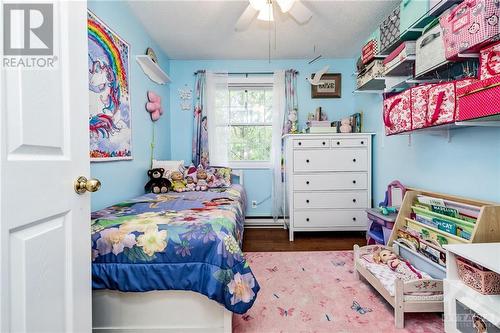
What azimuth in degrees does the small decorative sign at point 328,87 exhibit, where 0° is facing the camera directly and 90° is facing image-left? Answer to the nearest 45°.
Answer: approximately 0°

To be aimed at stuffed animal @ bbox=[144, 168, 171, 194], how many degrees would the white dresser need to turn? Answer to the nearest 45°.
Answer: approximately 45° to its right

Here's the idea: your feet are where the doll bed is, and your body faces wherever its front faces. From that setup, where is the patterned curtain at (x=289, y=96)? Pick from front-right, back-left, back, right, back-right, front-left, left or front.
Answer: back

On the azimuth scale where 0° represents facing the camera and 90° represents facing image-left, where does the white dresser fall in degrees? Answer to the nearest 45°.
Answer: approximately 0°
